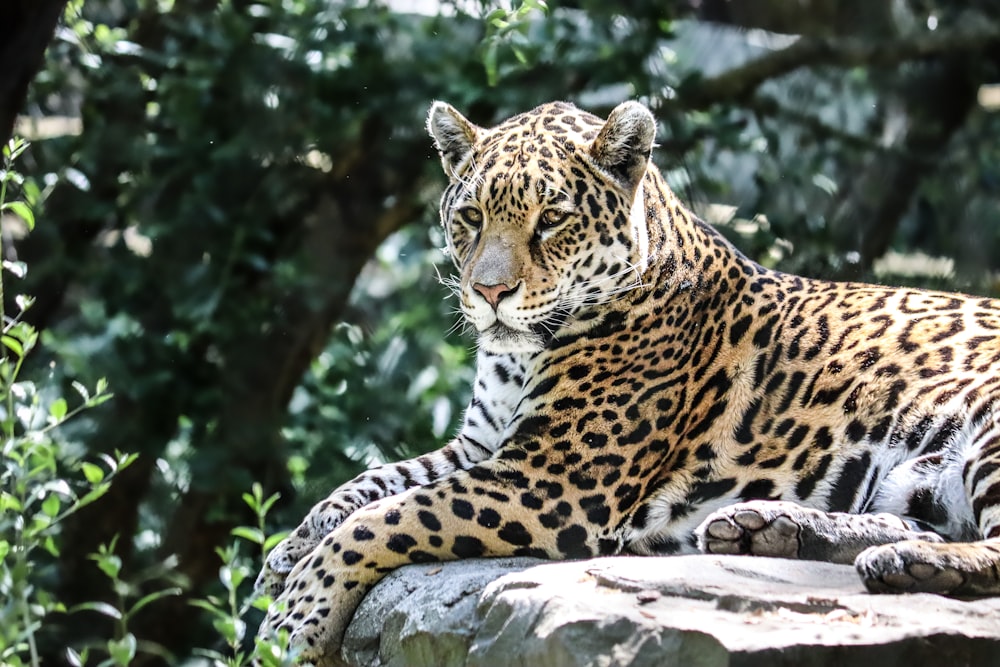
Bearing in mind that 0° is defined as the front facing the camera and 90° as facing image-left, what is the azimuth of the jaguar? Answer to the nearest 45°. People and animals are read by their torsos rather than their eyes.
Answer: approximately 90°

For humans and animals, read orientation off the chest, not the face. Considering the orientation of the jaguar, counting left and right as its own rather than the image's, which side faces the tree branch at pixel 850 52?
right

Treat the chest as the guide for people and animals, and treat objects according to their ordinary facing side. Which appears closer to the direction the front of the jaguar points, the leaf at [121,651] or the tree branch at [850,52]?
the leaf

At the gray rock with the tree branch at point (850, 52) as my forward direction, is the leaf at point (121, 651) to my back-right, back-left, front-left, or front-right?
back-left
